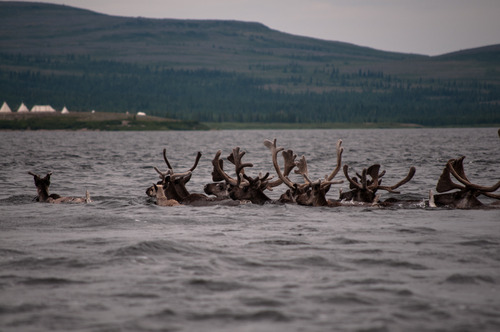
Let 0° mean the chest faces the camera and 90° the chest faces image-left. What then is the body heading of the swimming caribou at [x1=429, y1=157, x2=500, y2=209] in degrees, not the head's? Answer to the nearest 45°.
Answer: approximately 90°
